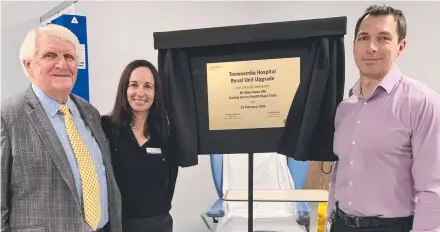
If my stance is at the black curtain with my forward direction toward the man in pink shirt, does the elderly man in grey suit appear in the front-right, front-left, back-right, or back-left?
back-right

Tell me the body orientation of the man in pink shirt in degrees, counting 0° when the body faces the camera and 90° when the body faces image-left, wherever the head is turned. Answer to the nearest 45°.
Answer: approximately 45°

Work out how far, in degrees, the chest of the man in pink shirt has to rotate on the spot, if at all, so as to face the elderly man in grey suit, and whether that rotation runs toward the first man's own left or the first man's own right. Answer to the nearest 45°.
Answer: approximately 45° to the first man's own right

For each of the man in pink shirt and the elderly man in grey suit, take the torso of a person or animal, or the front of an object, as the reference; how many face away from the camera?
0

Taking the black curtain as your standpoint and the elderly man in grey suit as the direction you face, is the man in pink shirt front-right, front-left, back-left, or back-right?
back-left
